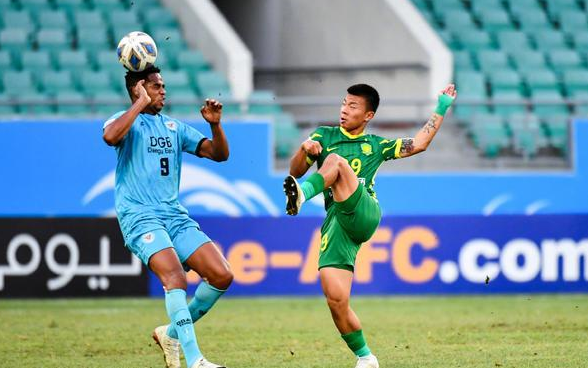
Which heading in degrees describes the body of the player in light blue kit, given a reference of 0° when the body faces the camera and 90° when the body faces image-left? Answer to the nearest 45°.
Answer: approximately 315°

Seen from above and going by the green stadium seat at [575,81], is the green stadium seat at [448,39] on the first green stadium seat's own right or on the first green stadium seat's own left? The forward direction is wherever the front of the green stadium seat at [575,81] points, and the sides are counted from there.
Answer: on the first green stadium seat's own right

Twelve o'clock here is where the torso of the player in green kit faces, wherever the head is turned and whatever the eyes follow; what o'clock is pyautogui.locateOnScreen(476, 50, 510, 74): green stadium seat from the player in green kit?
The green stadium seat is roughly at 5 o'clock from the player in green kit.

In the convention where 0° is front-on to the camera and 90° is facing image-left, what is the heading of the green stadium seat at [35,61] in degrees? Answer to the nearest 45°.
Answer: approximately 0°

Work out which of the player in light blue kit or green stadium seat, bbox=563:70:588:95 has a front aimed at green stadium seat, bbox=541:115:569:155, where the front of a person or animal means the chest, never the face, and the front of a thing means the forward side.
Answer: green stadium seat, bbox=563:70:588:95

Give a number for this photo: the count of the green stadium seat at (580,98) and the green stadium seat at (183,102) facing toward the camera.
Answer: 2

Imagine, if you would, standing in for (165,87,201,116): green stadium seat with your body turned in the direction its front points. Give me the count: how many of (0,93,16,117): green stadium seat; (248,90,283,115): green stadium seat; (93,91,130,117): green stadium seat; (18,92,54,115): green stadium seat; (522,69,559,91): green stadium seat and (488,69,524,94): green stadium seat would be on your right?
3

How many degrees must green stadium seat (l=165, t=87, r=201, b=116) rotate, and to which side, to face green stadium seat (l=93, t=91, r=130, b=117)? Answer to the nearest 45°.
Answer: approximately 90° to its right

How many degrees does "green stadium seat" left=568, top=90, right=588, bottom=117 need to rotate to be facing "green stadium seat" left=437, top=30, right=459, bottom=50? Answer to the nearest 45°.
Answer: approximately 90° to its right

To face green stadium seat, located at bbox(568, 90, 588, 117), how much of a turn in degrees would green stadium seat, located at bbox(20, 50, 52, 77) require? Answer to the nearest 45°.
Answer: approximately 90° to its left
